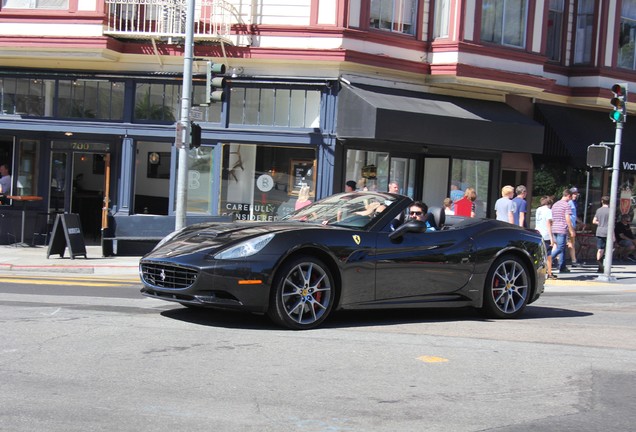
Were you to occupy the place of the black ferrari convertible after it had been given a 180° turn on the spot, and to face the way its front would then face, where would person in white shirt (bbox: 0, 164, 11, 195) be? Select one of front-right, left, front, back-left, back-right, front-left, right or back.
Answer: left

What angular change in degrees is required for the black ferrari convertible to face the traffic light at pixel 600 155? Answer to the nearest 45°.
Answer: approximately 180°

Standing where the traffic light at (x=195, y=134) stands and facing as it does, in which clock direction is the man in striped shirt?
The man in striped shirt is roughly at 12 o'clock from the traffic light.

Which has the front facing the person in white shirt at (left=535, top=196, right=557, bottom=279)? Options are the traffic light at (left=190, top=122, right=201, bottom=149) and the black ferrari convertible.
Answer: the traffic light

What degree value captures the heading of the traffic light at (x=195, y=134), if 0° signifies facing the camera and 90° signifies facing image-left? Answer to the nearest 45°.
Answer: approximately 270°

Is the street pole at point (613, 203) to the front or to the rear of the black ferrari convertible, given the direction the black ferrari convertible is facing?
to the rear

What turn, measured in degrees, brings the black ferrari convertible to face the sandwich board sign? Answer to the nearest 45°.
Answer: approximately 90° to its right

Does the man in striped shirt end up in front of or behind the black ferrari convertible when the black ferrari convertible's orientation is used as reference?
behind

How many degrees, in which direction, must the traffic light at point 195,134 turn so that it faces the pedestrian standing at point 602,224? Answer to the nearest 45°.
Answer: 0° — it already faces them

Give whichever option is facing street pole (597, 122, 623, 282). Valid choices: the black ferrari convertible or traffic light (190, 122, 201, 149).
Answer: the traffic light

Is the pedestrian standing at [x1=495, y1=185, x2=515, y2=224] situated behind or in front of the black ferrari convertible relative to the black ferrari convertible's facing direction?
behind
